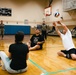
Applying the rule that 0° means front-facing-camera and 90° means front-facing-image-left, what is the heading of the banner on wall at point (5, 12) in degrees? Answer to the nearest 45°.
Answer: approximately 0°

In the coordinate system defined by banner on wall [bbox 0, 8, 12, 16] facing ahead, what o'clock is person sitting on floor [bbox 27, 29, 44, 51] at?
The person sitting on floor is roughly at 12 o'clock from the banner on wall.
